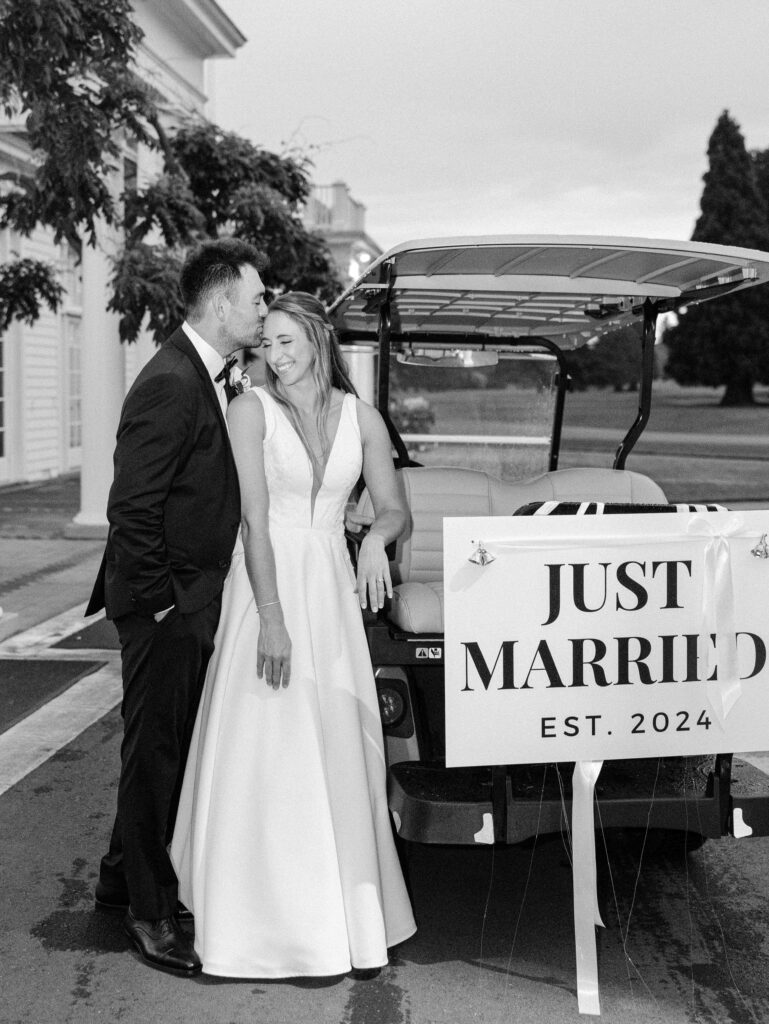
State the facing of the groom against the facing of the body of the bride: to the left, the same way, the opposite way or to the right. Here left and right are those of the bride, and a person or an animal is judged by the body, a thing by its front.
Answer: to the left

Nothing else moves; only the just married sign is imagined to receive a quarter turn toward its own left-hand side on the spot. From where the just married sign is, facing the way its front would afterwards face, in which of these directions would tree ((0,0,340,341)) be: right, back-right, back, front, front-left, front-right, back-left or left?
back-left

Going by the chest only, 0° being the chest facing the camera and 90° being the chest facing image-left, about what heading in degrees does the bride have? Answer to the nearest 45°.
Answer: approximately 0°

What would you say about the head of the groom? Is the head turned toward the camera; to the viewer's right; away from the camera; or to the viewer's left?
to the viewer's right

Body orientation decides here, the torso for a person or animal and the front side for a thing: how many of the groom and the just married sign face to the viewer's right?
1

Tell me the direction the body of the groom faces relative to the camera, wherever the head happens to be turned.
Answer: to the viewer's right

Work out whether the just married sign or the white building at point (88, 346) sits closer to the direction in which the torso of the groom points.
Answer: the just married sign

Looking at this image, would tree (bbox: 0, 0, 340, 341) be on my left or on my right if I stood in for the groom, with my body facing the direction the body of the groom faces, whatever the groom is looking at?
on my left

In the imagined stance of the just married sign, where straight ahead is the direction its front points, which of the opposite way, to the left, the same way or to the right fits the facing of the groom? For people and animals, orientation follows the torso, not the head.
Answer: to the left

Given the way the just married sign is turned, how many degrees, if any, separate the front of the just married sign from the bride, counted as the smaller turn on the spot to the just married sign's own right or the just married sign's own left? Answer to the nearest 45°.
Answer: approximately 90° to the just married sign's own right

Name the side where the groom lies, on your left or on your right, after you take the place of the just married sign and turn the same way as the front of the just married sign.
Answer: on your right
